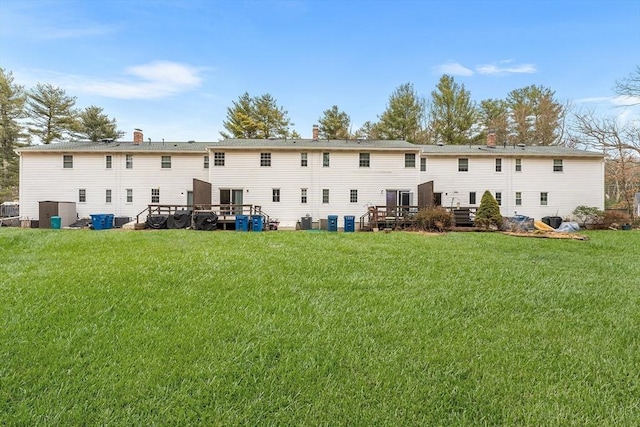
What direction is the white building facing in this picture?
away from the camera

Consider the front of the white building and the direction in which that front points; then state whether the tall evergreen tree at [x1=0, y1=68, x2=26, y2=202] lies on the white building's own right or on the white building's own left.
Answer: on the white building's own left

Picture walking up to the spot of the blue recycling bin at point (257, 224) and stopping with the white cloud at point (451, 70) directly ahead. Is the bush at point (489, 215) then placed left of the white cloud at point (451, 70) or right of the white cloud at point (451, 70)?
right

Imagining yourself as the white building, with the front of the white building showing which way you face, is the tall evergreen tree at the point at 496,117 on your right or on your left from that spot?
on your right

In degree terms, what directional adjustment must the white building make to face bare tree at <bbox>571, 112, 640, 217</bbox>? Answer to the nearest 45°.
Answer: approximately 90° to its right

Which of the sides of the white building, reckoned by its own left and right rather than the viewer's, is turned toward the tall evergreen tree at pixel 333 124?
front

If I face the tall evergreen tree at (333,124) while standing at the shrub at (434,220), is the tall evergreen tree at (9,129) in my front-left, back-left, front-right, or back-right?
front-left
